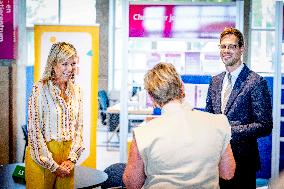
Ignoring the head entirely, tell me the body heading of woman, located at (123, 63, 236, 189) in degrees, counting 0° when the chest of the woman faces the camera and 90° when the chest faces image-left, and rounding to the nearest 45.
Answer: approximately 180°

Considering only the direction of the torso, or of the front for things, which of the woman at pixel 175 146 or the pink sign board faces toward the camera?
the pink sign board

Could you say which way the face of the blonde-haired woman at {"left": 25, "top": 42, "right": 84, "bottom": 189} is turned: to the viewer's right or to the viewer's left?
to the viewer's right

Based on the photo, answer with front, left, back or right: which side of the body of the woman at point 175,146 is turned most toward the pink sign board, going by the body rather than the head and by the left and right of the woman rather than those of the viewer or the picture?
front

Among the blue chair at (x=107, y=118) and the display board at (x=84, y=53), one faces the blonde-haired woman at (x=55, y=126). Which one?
the display board

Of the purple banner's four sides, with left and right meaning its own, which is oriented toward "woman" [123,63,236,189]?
front

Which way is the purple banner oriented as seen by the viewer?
toward the camera

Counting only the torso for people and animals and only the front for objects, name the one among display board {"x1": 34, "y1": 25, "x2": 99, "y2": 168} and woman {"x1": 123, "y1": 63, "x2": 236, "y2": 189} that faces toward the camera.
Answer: the display board

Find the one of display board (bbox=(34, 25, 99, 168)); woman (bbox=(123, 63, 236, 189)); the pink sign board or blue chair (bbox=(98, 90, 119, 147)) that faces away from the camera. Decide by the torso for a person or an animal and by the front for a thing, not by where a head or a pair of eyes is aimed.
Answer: the woman

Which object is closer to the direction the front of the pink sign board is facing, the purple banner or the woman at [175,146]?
the woman

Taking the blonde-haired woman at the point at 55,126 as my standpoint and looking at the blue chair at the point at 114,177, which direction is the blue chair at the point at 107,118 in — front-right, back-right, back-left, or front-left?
front-left

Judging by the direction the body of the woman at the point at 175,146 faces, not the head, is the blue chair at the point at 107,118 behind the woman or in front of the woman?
in front

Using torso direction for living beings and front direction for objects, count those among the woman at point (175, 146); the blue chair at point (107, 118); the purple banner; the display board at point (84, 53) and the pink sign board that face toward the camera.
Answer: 3

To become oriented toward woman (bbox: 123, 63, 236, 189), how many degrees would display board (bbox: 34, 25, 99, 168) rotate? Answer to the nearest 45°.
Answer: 0° — it already faces them

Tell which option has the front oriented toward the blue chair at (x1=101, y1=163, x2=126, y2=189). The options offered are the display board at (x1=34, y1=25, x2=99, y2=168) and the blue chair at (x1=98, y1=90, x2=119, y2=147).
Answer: the display board

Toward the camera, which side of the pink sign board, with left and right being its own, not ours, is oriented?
front
